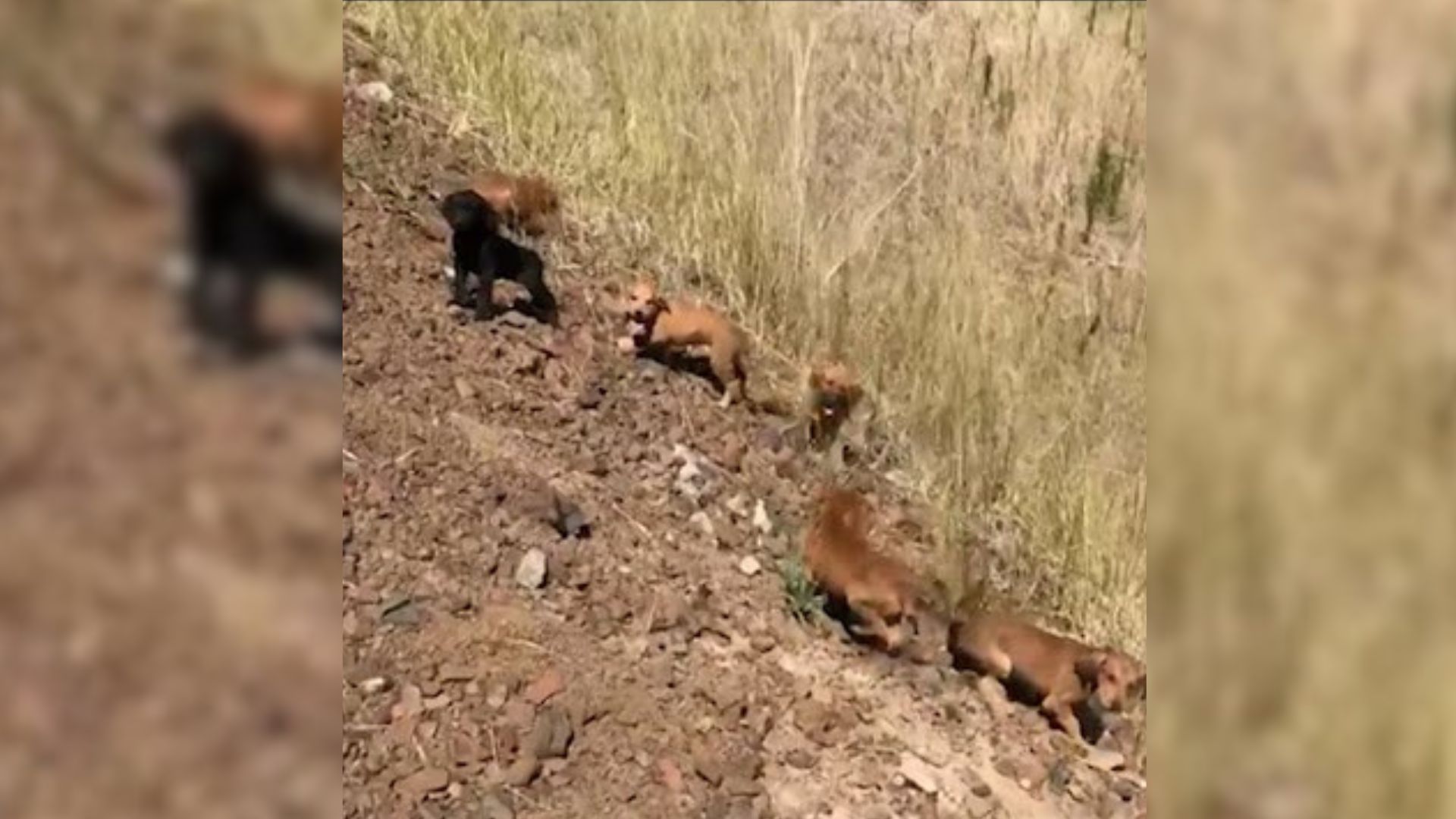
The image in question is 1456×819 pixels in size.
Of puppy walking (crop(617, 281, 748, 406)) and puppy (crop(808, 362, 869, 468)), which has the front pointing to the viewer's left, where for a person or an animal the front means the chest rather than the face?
the puppy walking

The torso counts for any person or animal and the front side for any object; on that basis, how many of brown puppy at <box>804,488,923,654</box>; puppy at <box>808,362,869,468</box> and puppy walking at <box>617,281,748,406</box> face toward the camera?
1

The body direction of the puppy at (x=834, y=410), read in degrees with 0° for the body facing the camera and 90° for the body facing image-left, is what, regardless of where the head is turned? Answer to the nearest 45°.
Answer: approximately 0°

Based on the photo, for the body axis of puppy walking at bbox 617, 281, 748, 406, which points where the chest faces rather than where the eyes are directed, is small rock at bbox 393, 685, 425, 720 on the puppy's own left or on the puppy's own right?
on the puppy's own left

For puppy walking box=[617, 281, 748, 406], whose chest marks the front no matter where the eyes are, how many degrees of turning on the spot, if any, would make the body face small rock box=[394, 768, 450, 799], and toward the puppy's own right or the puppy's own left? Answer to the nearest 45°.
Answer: approximately 90° to the puppy's own left

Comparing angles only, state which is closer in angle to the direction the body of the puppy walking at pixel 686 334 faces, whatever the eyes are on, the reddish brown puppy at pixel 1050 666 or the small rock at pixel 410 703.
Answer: the small rock

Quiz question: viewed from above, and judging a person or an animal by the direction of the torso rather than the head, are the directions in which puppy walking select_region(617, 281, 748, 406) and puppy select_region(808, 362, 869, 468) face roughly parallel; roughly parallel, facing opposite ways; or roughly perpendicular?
roughly perpendicular

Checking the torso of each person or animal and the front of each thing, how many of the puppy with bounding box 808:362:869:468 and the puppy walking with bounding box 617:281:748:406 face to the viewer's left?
1

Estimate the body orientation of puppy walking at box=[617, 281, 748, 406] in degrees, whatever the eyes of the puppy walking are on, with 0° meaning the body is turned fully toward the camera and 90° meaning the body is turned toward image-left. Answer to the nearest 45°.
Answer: approximately 90°

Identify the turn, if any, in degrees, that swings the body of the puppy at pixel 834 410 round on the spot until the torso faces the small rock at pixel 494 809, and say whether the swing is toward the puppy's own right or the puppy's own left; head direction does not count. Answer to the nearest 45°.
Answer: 0° — it already faces it
